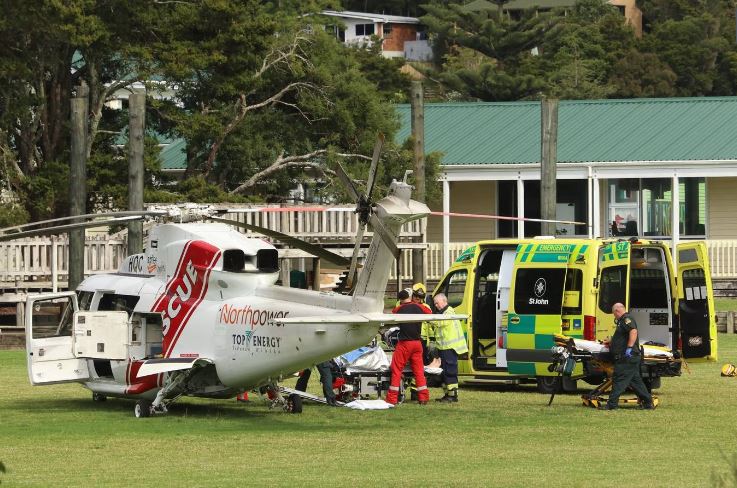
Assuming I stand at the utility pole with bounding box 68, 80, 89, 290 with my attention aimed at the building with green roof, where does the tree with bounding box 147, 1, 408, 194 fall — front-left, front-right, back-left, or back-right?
front-left

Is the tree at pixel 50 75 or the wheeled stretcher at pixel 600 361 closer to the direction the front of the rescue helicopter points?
the tree

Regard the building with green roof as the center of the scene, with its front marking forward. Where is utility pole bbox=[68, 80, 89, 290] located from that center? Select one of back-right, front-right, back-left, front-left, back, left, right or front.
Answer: front-right

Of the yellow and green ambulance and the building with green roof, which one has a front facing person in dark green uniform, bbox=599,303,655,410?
the building with green roof

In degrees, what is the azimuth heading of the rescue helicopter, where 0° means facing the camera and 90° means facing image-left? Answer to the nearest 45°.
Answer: approximately 135°

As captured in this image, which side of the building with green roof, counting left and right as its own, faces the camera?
front

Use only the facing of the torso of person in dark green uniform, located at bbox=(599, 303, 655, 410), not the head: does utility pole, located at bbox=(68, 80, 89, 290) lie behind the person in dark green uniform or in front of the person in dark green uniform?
in front

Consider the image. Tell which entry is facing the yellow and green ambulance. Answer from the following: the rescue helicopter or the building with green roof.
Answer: the building with green roof

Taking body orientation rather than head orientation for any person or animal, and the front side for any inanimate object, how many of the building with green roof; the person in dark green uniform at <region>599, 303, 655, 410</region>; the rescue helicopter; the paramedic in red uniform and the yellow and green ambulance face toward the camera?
1

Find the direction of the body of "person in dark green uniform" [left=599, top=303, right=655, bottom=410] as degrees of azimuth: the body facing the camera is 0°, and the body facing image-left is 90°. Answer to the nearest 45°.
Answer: approximately 90°

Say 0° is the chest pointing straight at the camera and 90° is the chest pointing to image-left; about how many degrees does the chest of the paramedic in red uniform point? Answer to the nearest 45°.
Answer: approximately 180°

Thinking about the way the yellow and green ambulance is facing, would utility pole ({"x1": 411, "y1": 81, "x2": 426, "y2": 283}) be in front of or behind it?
in front

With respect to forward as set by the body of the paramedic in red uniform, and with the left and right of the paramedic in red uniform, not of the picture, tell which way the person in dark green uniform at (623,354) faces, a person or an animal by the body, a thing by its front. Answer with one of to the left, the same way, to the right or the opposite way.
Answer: to the left

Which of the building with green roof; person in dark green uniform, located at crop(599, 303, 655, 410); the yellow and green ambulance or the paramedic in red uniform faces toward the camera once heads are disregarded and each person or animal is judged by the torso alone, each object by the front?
the building with green roof
